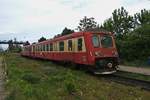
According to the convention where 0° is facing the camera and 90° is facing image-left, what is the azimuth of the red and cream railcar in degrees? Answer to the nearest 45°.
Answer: approximately 315°
